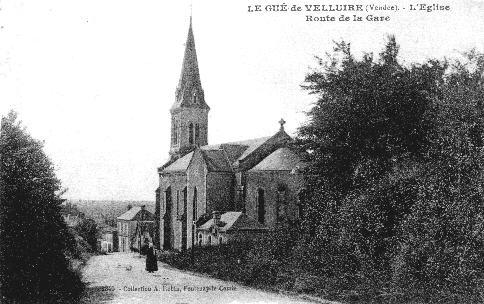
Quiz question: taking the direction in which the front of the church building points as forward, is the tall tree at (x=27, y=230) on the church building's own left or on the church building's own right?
on the church building's own left

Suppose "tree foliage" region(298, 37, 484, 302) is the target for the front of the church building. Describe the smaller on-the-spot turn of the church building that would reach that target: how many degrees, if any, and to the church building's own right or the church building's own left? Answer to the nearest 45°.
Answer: approximately 135° to the church building's own left
